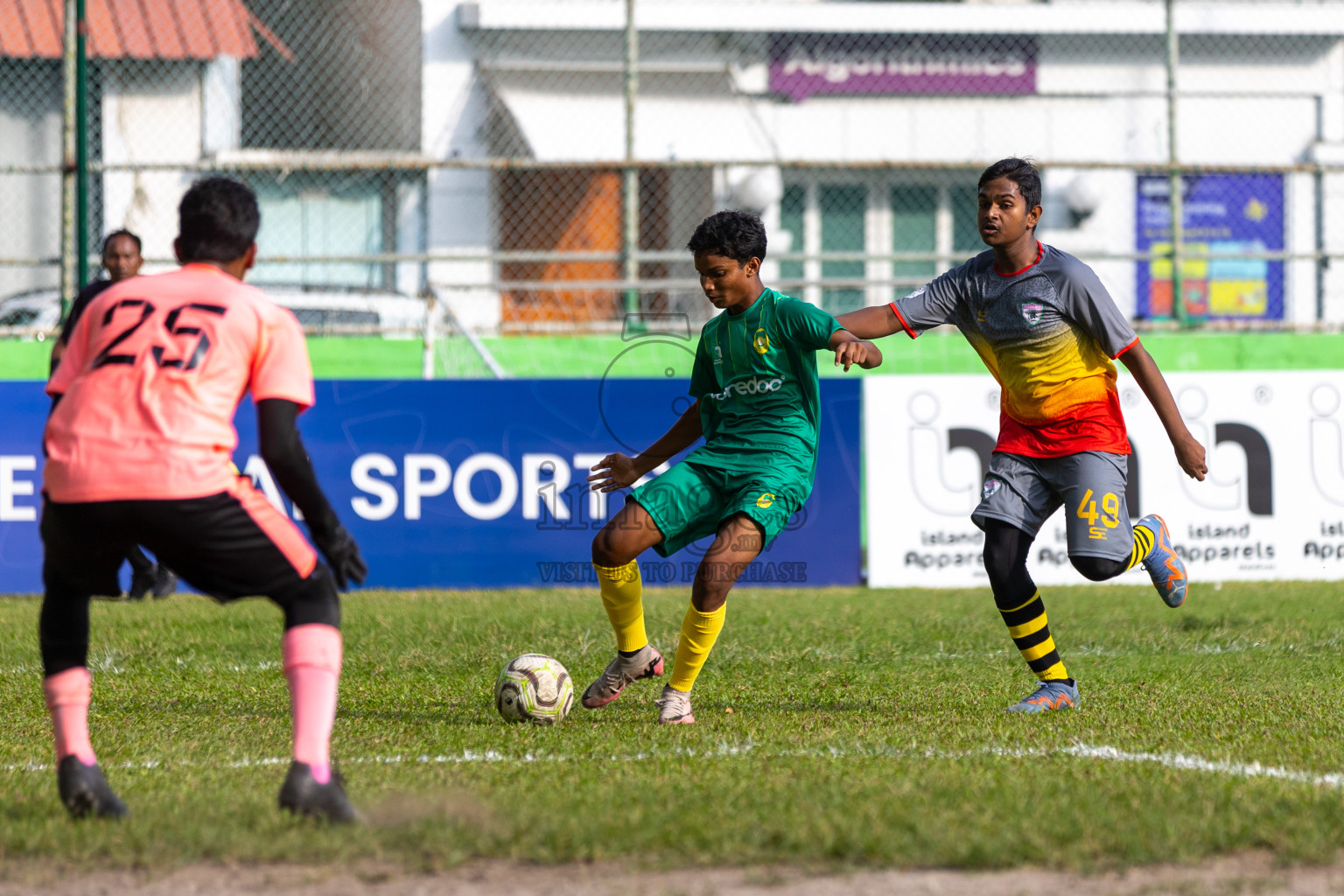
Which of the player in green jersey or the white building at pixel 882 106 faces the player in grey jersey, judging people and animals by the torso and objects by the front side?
the white building

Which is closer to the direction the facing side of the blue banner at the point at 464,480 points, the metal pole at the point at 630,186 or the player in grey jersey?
the player in grey jersey

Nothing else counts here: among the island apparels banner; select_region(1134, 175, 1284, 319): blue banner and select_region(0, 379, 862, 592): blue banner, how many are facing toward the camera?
3

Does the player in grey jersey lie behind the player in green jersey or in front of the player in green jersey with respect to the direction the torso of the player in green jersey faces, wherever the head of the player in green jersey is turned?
behind

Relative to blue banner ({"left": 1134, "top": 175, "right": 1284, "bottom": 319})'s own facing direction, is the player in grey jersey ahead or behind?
ahead

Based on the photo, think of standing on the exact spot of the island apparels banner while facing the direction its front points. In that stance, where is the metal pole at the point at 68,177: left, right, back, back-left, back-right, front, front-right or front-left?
right

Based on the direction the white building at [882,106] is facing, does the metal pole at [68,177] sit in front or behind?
in front

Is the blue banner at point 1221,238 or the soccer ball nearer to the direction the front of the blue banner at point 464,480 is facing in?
the soccer ball

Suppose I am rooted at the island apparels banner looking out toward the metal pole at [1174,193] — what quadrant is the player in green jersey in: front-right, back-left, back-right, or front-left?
back-left

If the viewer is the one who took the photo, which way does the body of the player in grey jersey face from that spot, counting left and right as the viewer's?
facing the viewer and to the left of the viewer

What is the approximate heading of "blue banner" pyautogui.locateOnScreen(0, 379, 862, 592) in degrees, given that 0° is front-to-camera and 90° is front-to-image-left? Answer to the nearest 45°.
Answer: approximately 0°

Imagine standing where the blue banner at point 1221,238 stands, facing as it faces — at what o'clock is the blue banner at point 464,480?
the blue banner at point 464,480 is roughly at 1 o'clock from the blue banner at point 1221,238.
